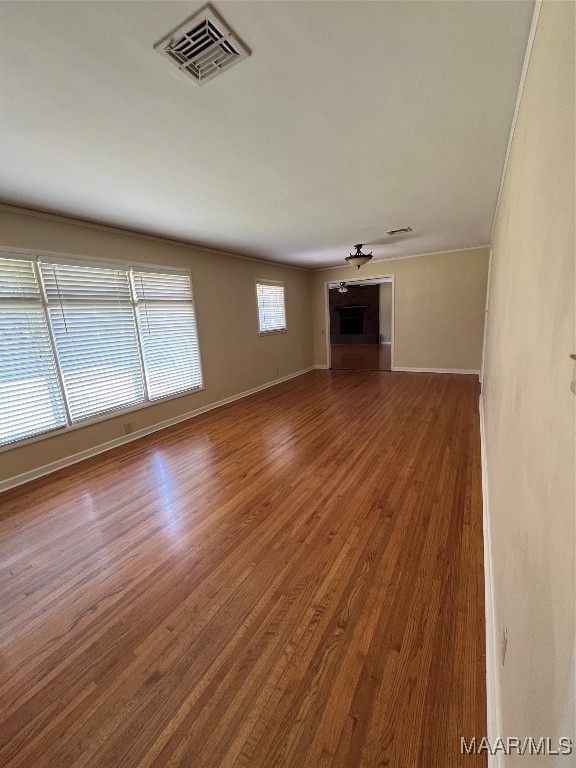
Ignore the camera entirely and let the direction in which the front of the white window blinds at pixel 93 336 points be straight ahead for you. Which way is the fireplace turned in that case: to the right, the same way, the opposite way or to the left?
to the right

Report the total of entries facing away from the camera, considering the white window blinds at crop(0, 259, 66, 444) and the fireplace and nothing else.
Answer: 0

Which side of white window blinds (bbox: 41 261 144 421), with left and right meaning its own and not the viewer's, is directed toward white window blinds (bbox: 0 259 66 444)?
right

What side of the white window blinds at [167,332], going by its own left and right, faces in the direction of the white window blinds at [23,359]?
right

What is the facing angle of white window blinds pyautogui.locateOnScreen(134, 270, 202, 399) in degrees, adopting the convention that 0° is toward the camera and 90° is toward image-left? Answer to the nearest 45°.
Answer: approximately 315°

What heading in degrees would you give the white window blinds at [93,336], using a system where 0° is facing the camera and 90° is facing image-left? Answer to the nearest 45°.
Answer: approximately 315°

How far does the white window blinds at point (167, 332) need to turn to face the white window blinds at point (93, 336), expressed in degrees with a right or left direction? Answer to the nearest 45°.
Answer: approximately 90° to its right

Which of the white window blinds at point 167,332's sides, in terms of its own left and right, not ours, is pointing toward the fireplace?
left

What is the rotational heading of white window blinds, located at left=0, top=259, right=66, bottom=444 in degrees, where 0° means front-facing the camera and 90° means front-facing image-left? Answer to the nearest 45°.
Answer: approximately 315°

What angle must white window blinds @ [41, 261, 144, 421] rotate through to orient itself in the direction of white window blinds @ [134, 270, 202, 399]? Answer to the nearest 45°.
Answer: approximately 90° to its left
